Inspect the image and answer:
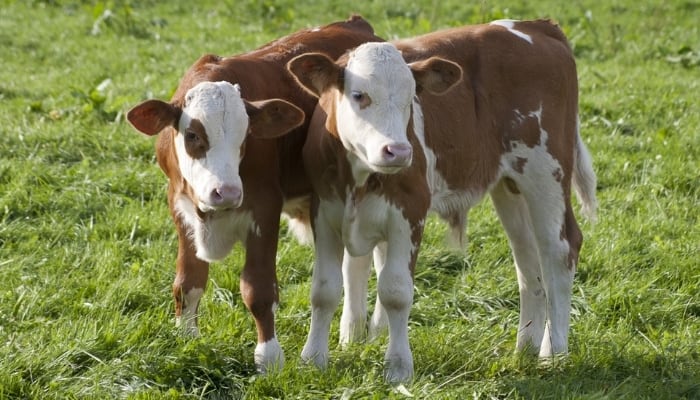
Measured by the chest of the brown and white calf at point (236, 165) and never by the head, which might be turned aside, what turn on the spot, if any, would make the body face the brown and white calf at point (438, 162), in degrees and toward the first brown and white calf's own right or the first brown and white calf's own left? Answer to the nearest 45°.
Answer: approximately 135° to the first brown and white calf's own left

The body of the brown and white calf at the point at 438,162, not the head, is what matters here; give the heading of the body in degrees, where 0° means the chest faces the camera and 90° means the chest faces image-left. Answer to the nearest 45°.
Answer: approximately 45°

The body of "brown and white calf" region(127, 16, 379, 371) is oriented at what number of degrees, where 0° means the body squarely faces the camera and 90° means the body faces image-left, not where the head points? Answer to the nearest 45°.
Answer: approximately 45°
